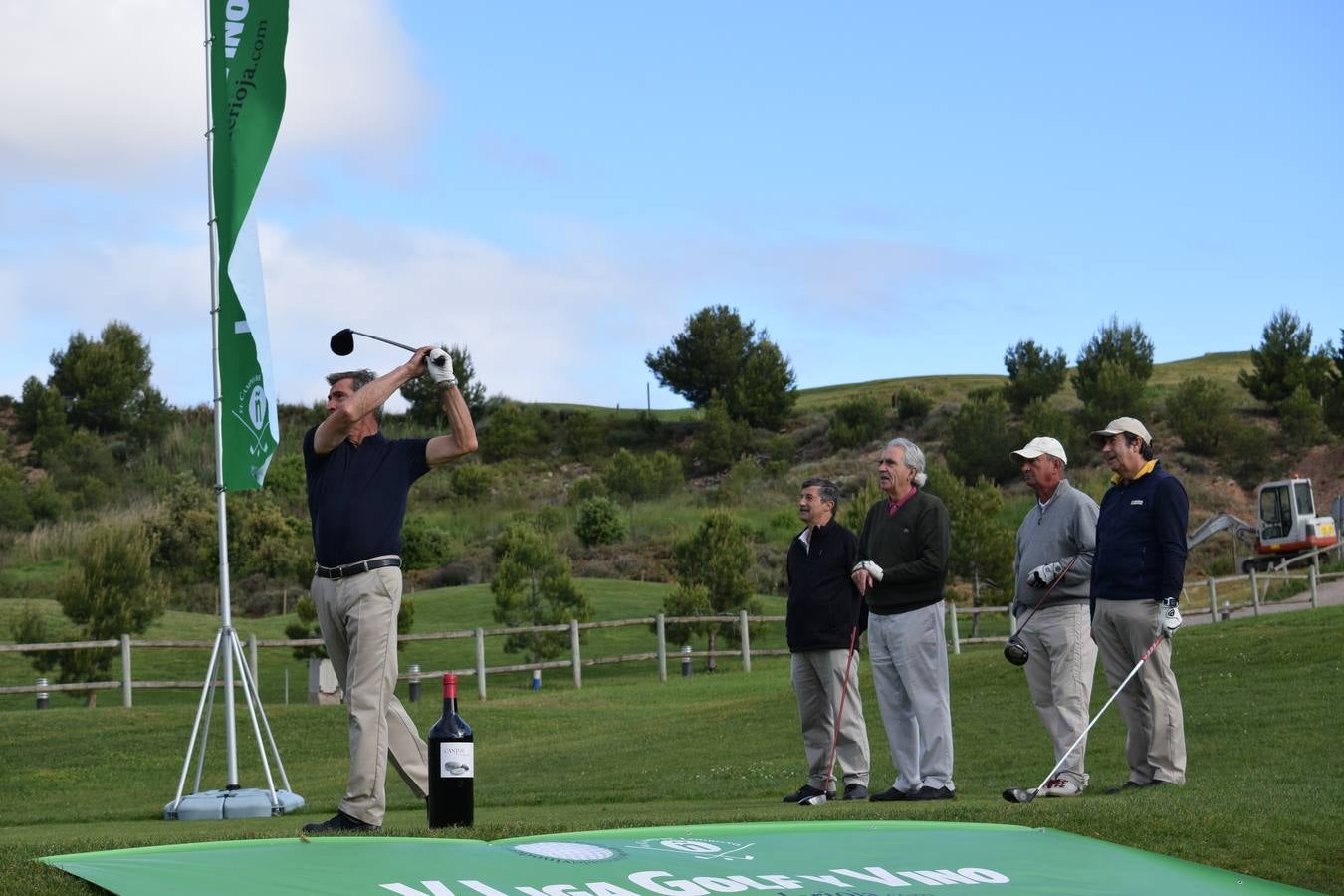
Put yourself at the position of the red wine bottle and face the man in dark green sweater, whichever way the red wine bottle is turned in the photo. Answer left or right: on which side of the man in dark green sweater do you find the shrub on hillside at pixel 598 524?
left

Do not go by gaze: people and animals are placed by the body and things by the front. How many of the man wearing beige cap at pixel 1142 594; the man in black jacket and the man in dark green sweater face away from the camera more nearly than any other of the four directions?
0

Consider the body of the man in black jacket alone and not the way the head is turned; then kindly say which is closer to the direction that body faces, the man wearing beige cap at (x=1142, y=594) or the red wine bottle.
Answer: the red wine bottle

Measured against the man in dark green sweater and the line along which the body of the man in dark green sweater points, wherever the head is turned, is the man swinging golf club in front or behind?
in front

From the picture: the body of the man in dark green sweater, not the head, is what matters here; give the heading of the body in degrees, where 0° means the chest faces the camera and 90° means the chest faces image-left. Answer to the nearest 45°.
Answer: approximately 45°

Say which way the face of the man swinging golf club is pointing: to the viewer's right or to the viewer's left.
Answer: to the viewer's left

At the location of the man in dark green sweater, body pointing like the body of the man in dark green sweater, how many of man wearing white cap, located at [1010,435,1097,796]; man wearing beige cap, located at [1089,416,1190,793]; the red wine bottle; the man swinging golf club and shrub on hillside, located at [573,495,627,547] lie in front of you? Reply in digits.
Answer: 2

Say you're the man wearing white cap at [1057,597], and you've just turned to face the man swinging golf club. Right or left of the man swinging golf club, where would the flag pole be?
right

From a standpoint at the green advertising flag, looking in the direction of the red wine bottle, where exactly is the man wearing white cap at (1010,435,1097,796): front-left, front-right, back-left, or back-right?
front-left

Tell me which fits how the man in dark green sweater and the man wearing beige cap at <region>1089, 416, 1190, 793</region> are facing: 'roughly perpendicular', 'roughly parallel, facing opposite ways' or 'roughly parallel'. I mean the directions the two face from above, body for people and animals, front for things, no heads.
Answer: roughly parallel

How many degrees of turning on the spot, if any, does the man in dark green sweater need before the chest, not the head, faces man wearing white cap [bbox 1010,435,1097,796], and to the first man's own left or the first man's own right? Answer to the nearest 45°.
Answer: approximately 135° to the first man's own left

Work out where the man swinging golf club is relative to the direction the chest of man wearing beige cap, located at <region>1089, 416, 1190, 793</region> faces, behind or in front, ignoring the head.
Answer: in front

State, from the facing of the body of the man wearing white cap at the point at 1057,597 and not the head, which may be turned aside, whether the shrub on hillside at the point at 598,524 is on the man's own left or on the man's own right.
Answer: on the man's own right

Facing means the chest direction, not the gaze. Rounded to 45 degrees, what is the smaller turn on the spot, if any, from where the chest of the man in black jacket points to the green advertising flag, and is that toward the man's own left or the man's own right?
approximately 45° to the man's own right

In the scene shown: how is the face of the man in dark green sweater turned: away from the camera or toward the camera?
toward the camera

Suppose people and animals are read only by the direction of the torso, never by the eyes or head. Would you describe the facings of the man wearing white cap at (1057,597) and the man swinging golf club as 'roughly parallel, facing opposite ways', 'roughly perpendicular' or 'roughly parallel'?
roughly parallel

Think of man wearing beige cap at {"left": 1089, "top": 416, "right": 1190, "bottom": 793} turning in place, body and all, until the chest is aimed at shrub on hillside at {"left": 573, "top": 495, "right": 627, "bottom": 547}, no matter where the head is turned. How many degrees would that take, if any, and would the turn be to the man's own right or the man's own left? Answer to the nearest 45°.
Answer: approximately 90° to the man's own right

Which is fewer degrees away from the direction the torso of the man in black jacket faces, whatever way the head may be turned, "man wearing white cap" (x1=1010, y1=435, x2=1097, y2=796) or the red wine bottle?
the red wine bottle

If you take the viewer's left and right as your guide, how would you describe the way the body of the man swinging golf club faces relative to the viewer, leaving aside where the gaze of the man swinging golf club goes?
facing the viewer and to the left of the viewer

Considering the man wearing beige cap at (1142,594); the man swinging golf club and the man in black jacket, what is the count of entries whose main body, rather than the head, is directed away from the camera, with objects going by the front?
0
